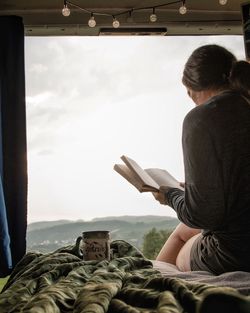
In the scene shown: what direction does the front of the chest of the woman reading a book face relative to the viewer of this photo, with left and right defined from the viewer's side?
facing away from the viewer and to the left of the viewer

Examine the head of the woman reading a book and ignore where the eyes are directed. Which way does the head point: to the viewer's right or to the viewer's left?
to the viewer's left
